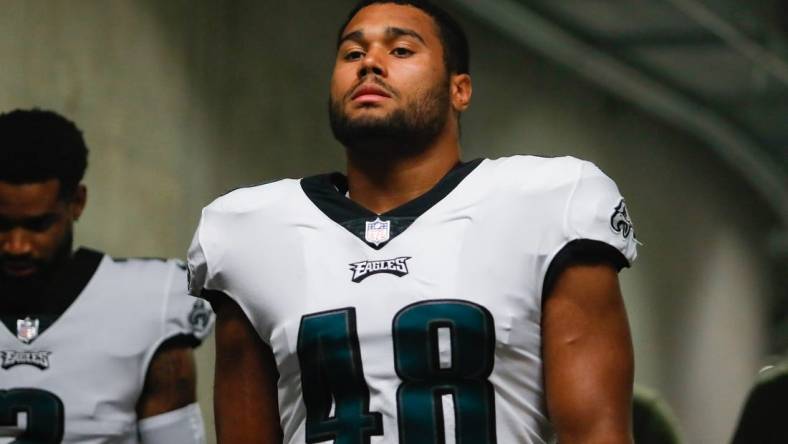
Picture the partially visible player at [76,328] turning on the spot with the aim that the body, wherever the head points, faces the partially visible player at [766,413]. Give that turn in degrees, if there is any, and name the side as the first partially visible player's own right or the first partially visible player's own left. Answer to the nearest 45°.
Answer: approximately 45° to the first partially visible player's own left

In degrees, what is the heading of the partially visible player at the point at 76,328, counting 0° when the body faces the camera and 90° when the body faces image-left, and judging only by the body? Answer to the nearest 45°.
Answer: approximately 0°

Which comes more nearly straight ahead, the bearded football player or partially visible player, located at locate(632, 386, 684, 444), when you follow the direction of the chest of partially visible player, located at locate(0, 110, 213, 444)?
the bearded football player

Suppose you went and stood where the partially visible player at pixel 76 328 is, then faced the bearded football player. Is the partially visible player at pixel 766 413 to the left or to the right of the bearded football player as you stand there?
left

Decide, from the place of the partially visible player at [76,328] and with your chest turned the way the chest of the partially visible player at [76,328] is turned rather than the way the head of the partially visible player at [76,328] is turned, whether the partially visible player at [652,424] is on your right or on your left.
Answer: on your left
